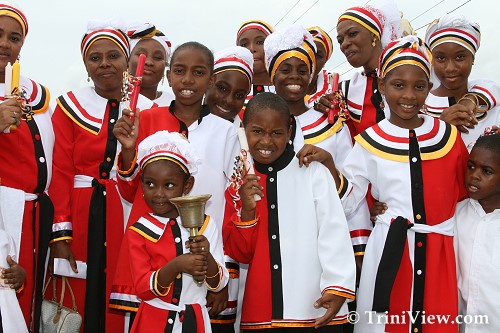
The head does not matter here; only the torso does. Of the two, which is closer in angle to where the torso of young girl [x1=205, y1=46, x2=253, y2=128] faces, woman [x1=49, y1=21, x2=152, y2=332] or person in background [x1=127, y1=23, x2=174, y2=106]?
the woman

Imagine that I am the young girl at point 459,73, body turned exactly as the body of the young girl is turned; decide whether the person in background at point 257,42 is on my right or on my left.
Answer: on my right

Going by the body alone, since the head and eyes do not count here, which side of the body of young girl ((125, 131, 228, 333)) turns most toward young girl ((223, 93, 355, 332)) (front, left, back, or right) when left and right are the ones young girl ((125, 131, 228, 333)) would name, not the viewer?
left

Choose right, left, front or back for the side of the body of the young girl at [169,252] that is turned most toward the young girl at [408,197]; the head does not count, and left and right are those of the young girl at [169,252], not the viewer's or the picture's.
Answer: left

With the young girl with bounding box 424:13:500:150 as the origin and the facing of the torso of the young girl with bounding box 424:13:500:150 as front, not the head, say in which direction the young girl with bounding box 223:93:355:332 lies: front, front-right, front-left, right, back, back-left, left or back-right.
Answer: front-right

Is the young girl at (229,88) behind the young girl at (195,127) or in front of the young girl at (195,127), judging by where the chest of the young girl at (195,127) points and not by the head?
behind

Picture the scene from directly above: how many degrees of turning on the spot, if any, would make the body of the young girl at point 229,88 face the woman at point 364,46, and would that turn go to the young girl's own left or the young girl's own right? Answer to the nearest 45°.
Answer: approximately 90° to the young girl's own left

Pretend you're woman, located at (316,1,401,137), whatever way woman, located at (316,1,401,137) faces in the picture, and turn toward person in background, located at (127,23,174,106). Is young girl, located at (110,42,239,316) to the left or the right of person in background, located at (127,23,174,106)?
left

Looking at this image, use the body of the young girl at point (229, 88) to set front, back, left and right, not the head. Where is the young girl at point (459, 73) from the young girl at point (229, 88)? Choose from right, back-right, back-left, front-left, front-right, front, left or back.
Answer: left
